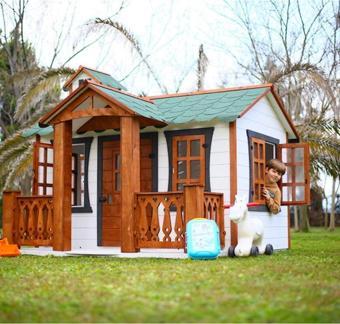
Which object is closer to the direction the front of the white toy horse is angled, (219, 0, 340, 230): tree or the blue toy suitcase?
the blue toy suitcase

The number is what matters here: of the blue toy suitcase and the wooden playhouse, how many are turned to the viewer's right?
0

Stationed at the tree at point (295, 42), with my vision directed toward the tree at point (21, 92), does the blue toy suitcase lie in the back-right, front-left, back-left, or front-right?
front-left

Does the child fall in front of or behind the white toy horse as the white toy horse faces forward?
behind

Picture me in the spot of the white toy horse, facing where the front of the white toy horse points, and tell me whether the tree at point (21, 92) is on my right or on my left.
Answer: on my right

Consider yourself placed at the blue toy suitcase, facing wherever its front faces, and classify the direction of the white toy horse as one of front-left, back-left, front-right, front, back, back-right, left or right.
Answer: back-left

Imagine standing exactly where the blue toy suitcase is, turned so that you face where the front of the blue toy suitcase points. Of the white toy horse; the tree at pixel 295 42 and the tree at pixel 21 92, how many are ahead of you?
0

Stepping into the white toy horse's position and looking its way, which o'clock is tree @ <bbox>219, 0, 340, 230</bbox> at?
The tree is roughly at 5 o'clock from the white toy horse.

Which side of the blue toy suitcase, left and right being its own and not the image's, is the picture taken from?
front

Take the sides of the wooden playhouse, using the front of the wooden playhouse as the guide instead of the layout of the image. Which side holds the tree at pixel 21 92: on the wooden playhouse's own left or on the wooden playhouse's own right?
on the wooden playhouse's own right

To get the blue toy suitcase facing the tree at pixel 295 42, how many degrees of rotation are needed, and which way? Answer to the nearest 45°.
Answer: approximately 180°

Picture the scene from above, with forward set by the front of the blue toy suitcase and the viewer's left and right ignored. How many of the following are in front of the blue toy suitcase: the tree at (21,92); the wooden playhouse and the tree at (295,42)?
0

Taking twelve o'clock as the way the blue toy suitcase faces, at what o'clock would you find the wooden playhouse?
The wooden playhouse is roughly at 5 o'clock from the blue toy suitcase.

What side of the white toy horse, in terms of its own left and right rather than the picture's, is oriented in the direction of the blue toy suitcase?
front

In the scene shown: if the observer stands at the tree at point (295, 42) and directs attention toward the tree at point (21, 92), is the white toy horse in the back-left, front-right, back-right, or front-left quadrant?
front-left
